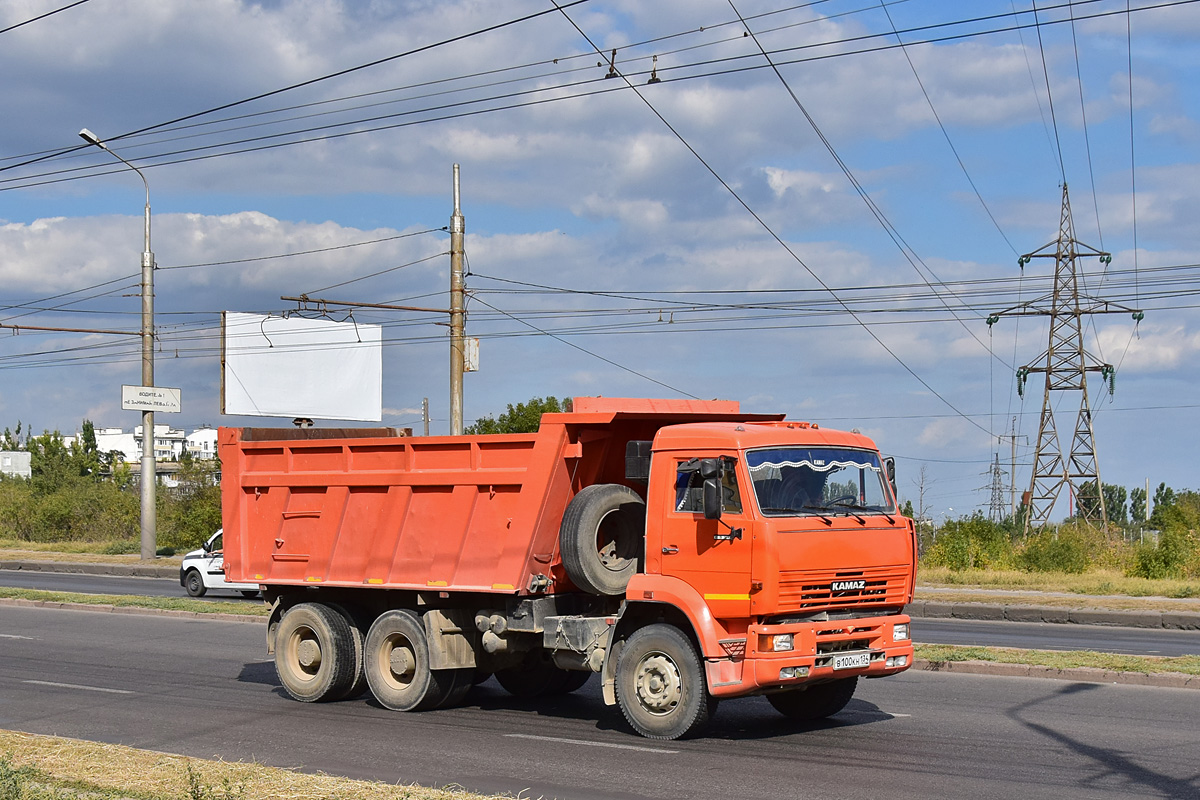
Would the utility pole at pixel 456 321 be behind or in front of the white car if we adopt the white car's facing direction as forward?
behind

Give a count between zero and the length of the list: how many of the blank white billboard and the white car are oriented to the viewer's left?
1

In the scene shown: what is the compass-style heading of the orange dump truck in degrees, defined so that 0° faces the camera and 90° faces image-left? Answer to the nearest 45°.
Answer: approximately 315°

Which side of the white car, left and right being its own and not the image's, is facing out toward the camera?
left

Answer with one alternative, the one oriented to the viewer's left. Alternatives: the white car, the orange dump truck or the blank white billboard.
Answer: the white car

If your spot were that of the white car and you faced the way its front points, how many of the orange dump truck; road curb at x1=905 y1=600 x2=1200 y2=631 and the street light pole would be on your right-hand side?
1

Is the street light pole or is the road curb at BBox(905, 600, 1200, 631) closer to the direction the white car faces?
the street light pole

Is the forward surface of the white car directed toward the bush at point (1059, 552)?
no

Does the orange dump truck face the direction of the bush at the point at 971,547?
no

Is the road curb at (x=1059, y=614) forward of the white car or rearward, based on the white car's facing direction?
rearward

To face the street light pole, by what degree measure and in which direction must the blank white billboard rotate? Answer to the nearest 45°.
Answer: approximately 90° to its right

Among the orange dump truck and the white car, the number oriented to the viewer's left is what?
1

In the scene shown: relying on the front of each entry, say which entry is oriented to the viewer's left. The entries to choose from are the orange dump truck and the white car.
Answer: the white car

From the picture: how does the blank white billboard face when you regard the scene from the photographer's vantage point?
facing the viewer and to the right of the viewer

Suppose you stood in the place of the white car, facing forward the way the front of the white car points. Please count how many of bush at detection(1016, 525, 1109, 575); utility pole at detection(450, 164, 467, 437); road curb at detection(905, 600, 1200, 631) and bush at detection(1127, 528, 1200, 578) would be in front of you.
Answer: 0

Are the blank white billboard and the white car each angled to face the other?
no

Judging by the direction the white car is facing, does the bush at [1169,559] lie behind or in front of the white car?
behind

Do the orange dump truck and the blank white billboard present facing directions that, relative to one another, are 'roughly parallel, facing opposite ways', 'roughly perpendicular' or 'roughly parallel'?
roughly parallel

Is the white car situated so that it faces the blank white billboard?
no
